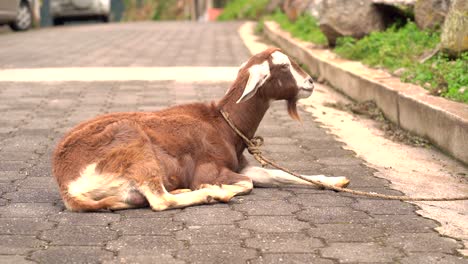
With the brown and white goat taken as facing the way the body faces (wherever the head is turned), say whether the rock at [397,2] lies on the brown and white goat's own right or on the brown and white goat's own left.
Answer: on the brown and white goat's own left

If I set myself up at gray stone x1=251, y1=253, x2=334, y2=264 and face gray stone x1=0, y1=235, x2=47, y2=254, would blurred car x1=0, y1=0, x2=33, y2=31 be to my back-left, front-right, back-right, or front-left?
front-right

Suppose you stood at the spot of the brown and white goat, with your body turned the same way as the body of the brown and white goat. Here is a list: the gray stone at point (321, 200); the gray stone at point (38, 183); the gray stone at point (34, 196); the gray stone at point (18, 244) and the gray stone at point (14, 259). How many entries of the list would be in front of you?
1

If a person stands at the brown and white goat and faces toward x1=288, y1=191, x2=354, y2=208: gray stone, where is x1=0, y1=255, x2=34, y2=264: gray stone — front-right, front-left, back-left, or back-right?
back-right

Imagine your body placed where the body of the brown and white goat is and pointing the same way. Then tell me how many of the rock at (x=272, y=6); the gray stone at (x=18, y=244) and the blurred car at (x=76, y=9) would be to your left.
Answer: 2

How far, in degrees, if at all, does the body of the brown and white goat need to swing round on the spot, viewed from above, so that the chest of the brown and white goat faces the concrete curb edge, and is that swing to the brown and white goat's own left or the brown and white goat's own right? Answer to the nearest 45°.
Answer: approximately 45° to the brown and white goat's own left

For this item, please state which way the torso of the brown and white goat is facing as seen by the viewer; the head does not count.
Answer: to the viewer's right

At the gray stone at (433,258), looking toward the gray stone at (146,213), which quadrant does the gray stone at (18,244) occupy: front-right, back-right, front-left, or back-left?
front-left
